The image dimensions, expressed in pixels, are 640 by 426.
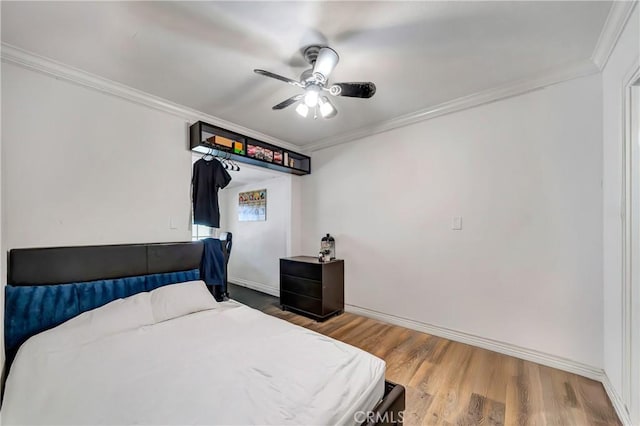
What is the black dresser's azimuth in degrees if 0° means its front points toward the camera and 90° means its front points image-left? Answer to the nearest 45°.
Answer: approximately 45°

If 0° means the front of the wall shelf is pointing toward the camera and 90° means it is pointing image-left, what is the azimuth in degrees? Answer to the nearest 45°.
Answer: approximately 315°

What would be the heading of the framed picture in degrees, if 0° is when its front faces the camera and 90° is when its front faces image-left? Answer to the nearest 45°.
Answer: approximately 45°

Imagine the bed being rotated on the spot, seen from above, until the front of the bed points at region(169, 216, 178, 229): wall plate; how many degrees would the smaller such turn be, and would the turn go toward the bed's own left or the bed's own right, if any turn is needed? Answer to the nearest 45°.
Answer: approximately 135° to the bed's own left

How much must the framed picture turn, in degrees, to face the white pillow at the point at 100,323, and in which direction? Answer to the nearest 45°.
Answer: approximately 45° to its left

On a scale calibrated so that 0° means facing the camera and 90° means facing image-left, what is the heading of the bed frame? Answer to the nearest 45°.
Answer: approximately 315°

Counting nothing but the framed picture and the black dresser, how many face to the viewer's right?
0

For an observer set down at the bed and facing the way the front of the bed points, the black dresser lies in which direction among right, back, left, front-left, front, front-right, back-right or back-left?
left

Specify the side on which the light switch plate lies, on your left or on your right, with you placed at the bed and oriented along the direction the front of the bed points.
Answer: on your left

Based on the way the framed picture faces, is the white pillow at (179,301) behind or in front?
in front

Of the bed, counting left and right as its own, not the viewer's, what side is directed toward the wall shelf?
left
